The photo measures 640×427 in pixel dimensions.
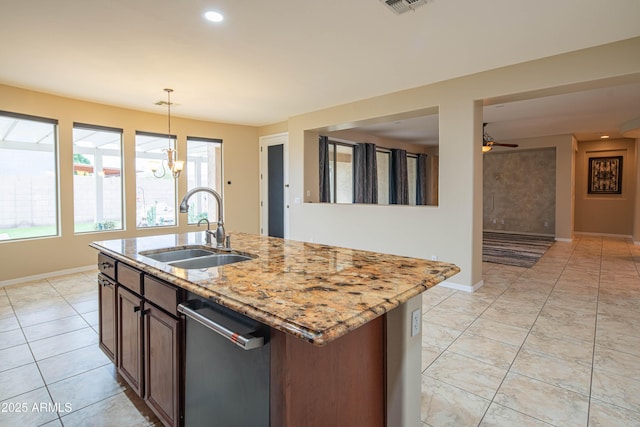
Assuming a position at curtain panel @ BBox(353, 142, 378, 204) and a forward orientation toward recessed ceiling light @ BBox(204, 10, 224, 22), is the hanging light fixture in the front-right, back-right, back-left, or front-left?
front-right

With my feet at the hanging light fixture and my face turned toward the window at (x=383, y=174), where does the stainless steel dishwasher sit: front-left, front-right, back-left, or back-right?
back-right

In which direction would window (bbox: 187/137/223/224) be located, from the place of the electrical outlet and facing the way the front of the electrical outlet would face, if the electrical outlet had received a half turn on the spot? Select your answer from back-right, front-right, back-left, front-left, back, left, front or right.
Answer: front

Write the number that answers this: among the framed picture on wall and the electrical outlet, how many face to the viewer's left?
0

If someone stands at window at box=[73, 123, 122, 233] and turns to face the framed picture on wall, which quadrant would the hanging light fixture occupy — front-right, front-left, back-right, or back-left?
front-right

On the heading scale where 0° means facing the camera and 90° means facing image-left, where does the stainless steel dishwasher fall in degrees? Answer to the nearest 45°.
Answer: approximately 45°

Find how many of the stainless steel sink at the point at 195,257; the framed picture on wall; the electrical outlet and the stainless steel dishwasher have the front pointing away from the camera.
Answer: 0

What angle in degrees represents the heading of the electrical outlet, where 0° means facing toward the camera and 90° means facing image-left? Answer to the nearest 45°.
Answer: approximately 315°

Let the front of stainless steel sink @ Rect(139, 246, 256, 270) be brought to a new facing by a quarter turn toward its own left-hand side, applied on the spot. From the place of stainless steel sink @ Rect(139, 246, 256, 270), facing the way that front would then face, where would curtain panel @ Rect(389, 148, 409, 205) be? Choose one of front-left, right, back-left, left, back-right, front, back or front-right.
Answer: left

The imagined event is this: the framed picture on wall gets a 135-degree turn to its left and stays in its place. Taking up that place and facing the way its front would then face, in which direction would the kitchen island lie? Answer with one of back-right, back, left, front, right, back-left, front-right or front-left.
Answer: back-right

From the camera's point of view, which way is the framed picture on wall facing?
toward the camera

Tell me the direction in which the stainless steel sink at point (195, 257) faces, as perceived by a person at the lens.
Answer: facing the viewer and to the left of the viewer

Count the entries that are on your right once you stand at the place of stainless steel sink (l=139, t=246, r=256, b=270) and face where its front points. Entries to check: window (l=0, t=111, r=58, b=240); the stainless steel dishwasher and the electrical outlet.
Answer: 1

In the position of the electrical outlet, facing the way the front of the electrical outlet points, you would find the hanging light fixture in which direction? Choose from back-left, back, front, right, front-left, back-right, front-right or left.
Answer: back

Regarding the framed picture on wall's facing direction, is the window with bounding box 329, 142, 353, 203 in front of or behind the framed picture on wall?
in front

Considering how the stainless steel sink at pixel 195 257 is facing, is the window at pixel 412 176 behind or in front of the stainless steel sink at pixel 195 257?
behind

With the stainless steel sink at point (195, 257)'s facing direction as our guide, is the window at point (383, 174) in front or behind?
behind
